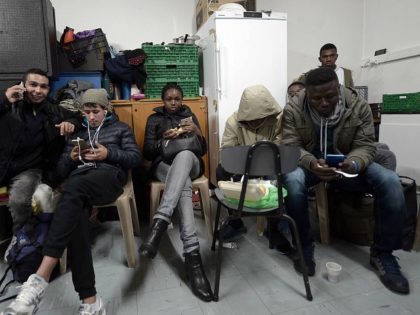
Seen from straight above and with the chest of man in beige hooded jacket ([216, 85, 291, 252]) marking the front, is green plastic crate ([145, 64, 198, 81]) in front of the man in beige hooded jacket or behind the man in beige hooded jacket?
behind

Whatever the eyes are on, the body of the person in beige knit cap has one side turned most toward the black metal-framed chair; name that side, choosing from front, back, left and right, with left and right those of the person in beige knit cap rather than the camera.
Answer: left

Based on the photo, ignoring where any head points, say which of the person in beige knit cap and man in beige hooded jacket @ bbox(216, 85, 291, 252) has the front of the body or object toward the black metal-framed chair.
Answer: the man in beige hooded jacket

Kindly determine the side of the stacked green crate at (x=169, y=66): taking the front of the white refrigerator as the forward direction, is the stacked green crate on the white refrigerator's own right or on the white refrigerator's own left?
on the white refrigerator's own right

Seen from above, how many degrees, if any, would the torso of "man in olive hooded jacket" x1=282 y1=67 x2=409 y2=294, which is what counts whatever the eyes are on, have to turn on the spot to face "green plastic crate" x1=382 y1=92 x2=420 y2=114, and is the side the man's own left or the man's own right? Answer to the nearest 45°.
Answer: approximately 180°

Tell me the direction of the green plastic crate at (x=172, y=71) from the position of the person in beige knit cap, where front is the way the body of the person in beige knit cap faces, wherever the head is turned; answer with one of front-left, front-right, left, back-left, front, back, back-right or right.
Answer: back

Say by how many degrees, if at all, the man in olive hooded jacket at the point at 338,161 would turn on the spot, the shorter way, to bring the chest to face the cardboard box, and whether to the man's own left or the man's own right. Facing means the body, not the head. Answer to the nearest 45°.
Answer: approximately 135° to the man's own right

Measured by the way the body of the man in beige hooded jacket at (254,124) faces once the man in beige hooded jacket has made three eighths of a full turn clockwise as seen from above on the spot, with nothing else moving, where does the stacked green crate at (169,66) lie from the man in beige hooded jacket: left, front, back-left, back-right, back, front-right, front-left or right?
front

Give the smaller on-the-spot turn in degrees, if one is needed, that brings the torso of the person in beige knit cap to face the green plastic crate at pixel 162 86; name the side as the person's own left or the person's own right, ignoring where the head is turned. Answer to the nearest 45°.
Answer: approximately 180°

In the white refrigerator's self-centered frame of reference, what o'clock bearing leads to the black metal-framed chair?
The black metal-framed chair is roughly at 12 o'clock from the white refrigerator.
